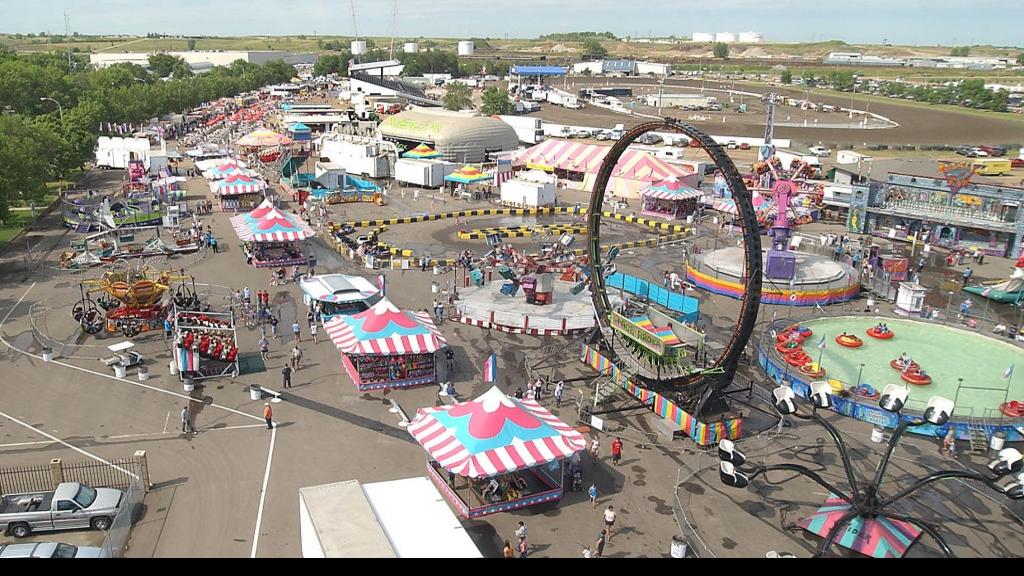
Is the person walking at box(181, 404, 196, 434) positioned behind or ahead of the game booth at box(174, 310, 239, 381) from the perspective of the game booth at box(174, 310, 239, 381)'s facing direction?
ahead

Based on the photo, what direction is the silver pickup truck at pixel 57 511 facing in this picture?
to the viewer's right

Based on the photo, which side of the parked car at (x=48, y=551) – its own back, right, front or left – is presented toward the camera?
right

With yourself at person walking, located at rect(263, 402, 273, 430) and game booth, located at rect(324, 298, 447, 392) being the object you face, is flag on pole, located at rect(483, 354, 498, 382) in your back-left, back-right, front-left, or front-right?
front-right

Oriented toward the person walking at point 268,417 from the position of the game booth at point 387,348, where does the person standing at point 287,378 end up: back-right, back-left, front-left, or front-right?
front-right

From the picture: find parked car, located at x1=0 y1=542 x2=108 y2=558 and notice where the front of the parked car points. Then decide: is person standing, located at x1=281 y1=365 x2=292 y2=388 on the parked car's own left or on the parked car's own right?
on the parked car's own left

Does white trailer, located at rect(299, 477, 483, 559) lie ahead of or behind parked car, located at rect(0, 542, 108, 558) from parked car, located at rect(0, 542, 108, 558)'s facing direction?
ahead

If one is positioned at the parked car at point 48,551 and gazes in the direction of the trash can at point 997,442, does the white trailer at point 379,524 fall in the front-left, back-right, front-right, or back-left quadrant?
front-right

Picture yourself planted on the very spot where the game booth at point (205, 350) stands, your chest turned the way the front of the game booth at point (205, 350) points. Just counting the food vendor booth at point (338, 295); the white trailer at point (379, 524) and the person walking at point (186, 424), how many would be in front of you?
2

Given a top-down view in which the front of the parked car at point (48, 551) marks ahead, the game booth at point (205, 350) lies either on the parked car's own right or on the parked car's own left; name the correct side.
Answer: on the parked car's own left

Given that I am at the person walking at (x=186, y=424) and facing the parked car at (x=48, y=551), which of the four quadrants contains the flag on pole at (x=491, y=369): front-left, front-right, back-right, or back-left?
back-left

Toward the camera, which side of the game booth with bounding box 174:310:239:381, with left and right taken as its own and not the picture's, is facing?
front
